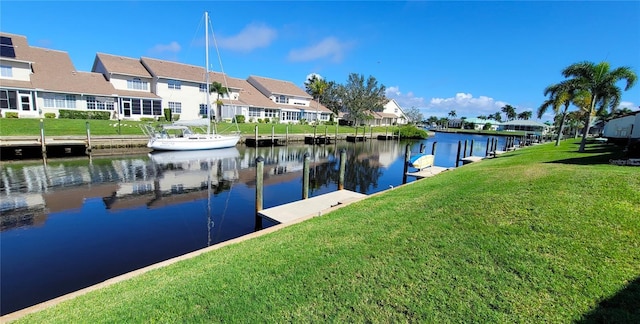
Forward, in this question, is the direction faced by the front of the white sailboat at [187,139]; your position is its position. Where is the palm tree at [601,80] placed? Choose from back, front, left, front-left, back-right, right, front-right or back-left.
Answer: front-right

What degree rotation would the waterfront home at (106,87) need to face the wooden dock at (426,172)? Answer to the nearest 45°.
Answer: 0° — it already faces it

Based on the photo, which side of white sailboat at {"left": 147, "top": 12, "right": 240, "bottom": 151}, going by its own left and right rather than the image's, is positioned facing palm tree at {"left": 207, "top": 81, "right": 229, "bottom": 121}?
left

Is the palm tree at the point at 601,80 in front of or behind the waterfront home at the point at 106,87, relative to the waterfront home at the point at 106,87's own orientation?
in front

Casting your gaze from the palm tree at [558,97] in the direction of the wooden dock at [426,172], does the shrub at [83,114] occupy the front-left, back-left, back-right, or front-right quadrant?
front-right

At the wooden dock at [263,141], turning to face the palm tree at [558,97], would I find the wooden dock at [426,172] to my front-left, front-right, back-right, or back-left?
front-right

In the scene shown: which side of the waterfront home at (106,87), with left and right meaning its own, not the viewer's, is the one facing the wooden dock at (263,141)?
front

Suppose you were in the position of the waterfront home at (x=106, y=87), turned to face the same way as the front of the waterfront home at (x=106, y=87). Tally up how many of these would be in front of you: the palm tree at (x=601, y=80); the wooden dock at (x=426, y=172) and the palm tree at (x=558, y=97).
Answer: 3

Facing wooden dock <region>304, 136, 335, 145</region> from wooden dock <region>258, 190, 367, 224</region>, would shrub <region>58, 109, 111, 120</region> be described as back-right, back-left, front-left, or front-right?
front-left

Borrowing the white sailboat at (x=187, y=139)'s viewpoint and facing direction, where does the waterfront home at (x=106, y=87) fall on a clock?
The waterfront home is roughly at 8 o'clock from the white sailboat.

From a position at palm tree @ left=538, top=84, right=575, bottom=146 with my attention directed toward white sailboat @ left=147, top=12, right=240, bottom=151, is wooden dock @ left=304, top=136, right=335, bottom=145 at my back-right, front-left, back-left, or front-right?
front-right

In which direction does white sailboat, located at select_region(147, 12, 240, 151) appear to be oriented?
to the viewer's right

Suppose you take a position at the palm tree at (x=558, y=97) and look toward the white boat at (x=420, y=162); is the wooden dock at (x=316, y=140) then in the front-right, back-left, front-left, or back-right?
front-right

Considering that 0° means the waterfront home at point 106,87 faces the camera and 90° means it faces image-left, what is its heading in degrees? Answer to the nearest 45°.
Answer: approximately 315°
